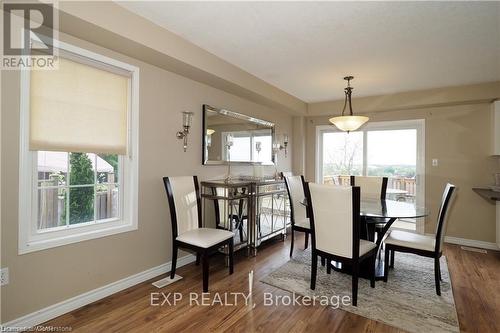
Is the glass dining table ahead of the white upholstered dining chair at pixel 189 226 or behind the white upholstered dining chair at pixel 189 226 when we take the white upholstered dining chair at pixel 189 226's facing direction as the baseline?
ahead

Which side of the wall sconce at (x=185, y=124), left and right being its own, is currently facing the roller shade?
right

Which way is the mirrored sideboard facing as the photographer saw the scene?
facing the viewer and to the right of the viewer

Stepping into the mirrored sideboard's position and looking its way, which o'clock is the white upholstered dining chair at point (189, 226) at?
The white upholstered dining chair is roughly at 3 o'clock from the mirrored sideboard.

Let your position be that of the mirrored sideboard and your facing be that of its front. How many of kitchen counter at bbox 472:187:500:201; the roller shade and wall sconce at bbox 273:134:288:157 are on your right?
1

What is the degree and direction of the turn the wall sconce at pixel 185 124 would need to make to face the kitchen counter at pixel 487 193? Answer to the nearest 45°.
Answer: approximately 45° to its left

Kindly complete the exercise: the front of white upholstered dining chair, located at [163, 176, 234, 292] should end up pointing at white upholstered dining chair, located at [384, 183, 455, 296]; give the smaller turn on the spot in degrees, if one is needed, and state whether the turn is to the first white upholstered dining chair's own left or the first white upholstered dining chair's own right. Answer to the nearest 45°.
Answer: approximately 45° to the first white upholstered dining chair's own left

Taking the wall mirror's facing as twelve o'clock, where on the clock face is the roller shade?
The roller shade is roughly at 3 o'clock from the wall mirror.

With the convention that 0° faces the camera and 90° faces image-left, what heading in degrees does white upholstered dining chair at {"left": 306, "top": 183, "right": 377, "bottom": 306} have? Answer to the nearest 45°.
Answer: approximately 225°

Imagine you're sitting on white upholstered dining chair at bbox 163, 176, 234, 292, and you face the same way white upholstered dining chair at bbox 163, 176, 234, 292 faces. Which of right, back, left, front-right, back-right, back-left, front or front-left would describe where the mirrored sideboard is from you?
left

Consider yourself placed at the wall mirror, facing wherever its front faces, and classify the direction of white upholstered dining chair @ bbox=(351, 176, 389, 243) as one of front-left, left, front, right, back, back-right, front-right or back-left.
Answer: front-left

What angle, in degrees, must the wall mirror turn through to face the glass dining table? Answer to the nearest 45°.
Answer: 0° — it already faces it

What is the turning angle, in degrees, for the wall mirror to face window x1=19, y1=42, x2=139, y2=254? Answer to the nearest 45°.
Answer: approximately 90° to its right
